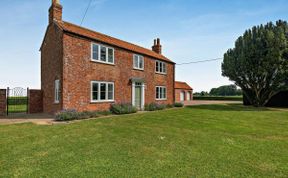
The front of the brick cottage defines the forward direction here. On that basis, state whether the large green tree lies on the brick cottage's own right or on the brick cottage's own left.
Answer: on the brick cottage's own left

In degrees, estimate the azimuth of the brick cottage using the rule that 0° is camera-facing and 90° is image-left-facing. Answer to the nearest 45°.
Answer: approximately 315°

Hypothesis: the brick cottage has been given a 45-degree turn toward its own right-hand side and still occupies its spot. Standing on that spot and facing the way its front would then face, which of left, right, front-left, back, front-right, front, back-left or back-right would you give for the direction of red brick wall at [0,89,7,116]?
right
